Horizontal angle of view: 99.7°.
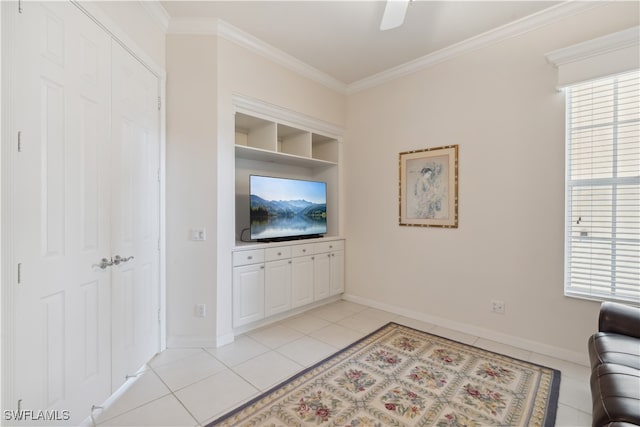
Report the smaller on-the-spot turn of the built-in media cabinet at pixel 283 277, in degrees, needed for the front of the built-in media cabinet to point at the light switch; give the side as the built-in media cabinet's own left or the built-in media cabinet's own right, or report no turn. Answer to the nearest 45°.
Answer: approximately 90° to the built-in media cabinet's own right

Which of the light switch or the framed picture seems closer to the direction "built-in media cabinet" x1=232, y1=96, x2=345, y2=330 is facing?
the framed picture

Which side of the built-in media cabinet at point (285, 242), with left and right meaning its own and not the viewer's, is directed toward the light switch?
right

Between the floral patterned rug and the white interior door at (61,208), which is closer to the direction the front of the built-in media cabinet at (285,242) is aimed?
the floral patterned rug

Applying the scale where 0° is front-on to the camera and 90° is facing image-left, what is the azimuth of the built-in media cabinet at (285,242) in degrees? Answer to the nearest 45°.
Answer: approximately 315°

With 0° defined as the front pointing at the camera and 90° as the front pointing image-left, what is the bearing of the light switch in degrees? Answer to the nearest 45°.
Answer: approximately 0°

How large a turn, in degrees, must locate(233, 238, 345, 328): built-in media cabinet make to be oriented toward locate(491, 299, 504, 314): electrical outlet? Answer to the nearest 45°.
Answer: approximately 45° to its left

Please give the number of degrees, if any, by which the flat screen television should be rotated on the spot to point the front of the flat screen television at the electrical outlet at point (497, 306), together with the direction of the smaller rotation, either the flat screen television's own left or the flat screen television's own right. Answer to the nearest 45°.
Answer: approximately 45° to the flat screen television's own left
